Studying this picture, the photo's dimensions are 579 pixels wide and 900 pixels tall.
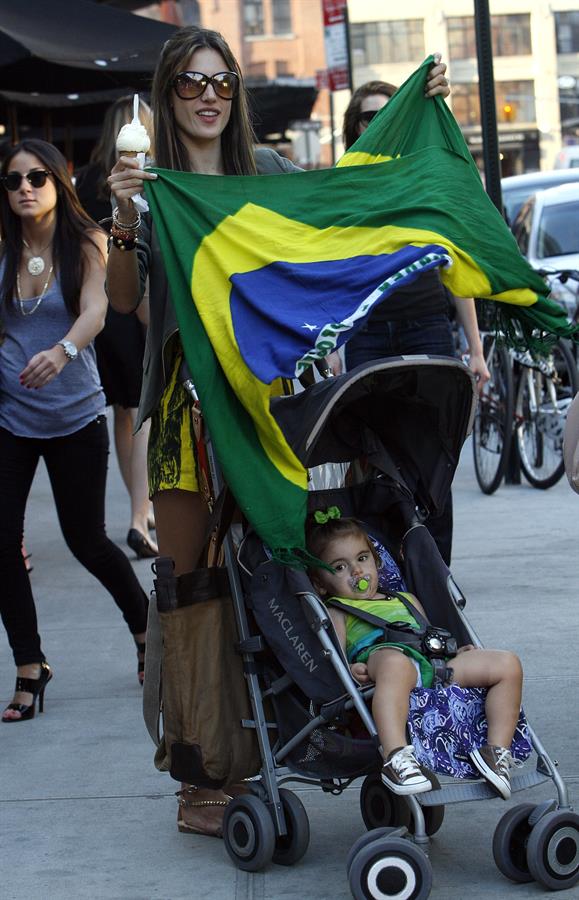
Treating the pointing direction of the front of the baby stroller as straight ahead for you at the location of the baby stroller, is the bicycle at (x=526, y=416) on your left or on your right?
on your left

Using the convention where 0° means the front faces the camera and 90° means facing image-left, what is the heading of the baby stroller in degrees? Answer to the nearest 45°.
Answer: approximately 315°

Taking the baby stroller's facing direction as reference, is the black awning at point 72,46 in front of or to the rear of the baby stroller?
to the rear

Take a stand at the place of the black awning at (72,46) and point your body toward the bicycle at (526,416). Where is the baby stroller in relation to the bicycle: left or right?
right

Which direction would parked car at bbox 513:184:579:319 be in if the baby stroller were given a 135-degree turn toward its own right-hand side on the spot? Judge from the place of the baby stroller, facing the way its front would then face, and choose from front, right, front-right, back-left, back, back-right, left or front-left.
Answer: right
